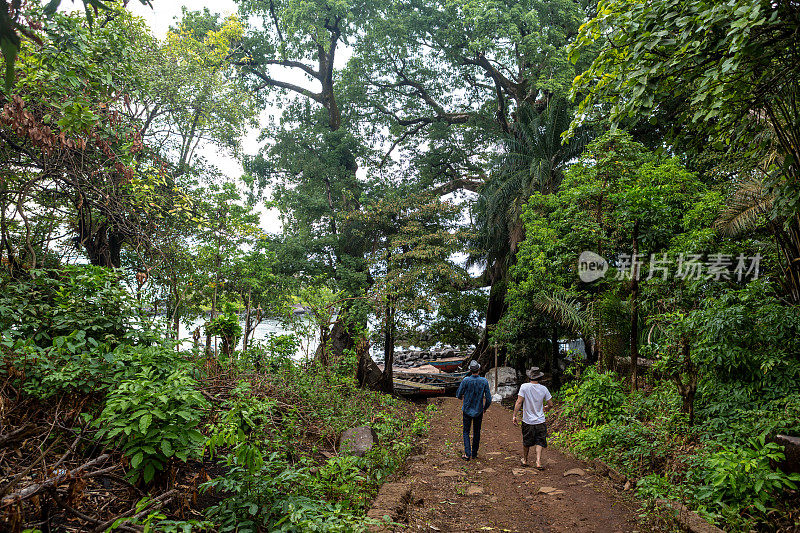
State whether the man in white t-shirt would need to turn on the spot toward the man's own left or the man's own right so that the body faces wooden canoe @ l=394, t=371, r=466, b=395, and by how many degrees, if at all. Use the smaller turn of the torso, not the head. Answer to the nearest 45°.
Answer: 0° — they already face it

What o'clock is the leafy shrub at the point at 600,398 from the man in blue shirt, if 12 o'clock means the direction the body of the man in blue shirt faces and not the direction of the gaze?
The leafy shrub is roughly at 2 o'clock from the man in blue shirt.

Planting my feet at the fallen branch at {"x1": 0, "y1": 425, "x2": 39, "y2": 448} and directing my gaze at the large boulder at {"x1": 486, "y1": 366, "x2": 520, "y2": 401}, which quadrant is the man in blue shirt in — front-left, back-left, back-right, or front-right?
front-right

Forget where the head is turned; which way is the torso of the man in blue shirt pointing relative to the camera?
away from the camera

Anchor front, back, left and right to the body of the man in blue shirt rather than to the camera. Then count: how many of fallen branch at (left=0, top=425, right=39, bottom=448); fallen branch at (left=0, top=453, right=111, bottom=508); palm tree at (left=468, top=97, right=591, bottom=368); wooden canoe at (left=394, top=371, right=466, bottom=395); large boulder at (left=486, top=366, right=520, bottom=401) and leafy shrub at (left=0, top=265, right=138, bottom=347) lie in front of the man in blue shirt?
3

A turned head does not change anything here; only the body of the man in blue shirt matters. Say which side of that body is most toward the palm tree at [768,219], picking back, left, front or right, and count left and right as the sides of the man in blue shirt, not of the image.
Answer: right

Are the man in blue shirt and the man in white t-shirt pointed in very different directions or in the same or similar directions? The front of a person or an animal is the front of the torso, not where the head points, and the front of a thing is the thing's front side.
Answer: same or similar directions

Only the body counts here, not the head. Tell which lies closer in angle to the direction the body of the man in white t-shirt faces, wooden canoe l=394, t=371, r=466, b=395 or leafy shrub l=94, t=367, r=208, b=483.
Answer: the wooden canoe

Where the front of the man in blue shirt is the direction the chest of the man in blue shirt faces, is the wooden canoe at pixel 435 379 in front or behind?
in front

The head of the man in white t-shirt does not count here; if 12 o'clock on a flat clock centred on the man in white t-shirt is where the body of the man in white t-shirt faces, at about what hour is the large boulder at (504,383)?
The large boulder is roughly at 12 o'clock from the man in white t-shirt.

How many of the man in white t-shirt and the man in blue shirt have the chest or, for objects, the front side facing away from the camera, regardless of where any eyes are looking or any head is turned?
2

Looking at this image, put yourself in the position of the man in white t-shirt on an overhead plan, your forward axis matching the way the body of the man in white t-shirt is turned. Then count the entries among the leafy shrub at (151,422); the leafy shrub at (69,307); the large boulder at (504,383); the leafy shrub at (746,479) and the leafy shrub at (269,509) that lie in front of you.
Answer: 1

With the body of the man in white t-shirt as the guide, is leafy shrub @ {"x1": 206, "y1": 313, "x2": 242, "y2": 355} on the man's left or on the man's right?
on the man's left

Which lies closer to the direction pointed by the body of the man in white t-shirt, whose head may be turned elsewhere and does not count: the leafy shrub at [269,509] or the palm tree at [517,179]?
the palm tree

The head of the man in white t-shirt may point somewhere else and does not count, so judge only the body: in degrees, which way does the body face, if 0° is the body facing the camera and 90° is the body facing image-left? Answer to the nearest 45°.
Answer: approximately 180°

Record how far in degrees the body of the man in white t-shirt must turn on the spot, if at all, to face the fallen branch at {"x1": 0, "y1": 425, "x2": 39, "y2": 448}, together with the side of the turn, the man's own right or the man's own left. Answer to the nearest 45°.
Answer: approximately 135° to the man's own left
